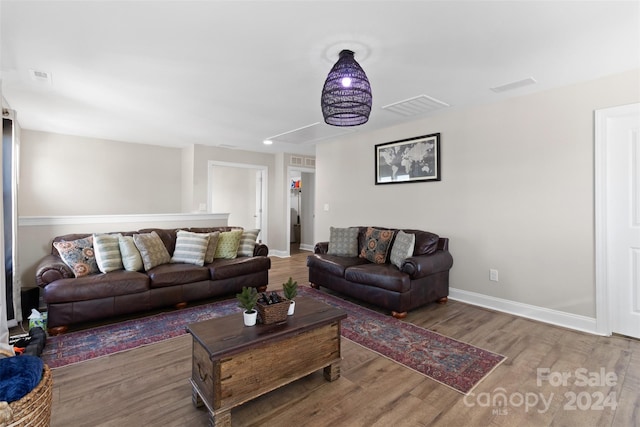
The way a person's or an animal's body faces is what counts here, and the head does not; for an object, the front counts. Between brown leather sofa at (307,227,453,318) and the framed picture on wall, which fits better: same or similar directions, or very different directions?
same or similar directions

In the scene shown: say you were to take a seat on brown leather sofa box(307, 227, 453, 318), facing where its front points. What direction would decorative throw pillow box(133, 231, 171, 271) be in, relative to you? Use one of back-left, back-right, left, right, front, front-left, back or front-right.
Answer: front-right

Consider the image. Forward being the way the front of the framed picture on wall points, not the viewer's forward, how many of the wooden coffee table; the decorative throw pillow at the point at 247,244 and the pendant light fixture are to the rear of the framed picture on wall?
0

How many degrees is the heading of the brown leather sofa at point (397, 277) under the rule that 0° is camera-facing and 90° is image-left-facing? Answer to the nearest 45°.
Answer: approximately 45°

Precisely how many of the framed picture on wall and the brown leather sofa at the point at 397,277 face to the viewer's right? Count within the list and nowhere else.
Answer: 0

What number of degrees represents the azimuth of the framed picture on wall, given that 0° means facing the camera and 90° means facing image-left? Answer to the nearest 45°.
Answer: approximately 45°

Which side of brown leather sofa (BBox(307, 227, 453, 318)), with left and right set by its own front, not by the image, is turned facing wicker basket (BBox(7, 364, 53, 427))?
front

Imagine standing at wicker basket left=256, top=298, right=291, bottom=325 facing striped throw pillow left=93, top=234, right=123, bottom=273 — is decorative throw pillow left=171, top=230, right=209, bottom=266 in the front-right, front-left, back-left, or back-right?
front-right

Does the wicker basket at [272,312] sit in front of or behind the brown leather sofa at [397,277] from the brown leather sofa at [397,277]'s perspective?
in front

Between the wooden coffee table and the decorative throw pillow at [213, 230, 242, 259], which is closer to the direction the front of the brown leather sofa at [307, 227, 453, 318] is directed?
the wooden coffee table

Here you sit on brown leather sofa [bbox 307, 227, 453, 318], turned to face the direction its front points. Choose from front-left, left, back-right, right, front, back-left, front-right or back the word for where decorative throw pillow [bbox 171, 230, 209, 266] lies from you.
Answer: front-right

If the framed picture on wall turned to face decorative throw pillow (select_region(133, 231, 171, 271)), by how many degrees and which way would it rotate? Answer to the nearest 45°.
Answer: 0° — it already faces it

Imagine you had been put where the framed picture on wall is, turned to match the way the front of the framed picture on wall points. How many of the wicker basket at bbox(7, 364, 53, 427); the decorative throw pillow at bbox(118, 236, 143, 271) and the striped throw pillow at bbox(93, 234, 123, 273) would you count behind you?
0

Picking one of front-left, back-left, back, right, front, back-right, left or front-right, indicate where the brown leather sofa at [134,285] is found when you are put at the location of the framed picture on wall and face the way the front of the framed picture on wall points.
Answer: front

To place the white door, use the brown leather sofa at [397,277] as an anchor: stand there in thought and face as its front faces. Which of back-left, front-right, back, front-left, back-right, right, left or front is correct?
back-left

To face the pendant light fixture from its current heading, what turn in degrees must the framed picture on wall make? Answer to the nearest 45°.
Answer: approximately 45° to its left

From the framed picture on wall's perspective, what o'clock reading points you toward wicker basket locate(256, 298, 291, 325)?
The wicker basket is roughly at 11 o'clock from the framed picture on wall.
